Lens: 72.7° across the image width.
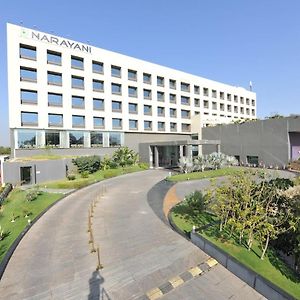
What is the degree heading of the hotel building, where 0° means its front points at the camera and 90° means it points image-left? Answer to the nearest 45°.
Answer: approximately 315°

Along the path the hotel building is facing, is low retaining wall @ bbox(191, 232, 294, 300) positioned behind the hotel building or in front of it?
in front
